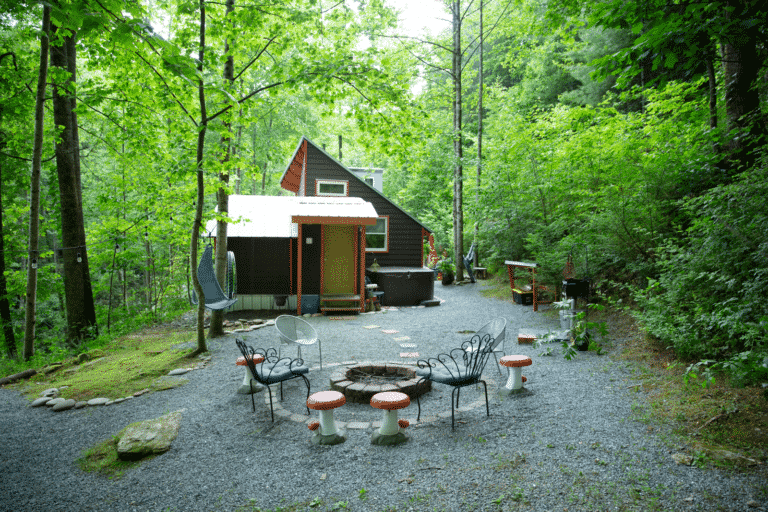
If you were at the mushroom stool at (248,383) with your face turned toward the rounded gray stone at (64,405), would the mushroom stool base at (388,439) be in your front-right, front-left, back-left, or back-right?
back-left

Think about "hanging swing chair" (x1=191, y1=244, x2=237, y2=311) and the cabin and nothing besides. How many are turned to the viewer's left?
0

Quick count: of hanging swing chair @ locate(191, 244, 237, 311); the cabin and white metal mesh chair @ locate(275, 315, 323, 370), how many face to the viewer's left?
0

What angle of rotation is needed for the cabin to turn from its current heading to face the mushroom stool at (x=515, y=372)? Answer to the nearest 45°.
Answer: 0° — it already faces it

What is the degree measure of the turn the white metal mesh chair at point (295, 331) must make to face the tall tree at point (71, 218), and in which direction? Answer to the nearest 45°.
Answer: approximately 180°

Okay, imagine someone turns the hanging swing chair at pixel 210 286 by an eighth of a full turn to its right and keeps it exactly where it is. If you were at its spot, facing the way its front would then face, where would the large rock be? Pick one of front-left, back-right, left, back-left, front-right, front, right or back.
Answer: front

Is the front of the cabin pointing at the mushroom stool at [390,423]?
yes

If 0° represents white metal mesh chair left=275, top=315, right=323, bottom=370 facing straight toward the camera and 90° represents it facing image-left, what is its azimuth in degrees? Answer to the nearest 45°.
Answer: approximately 315°

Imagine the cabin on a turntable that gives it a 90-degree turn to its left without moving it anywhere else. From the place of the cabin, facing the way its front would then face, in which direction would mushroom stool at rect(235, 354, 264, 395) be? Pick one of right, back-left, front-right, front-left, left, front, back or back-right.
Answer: right

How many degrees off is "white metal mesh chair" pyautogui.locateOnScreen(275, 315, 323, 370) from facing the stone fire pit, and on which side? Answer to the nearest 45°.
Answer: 0° — it already faces it

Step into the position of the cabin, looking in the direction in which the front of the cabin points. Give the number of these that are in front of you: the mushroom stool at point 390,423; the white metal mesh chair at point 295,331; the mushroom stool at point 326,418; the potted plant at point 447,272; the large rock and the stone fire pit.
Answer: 5

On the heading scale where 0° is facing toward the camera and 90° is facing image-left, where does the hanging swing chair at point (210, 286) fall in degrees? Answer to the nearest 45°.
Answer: approximately 315°

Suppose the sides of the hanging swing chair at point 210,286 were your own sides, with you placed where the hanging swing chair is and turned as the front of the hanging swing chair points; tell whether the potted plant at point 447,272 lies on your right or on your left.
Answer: on your left

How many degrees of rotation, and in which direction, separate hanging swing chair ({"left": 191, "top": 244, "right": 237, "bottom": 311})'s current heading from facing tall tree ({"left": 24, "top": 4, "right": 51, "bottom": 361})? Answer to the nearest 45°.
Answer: approximately 135° to its right

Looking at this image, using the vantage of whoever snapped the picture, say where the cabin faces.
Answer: facing the viewer
